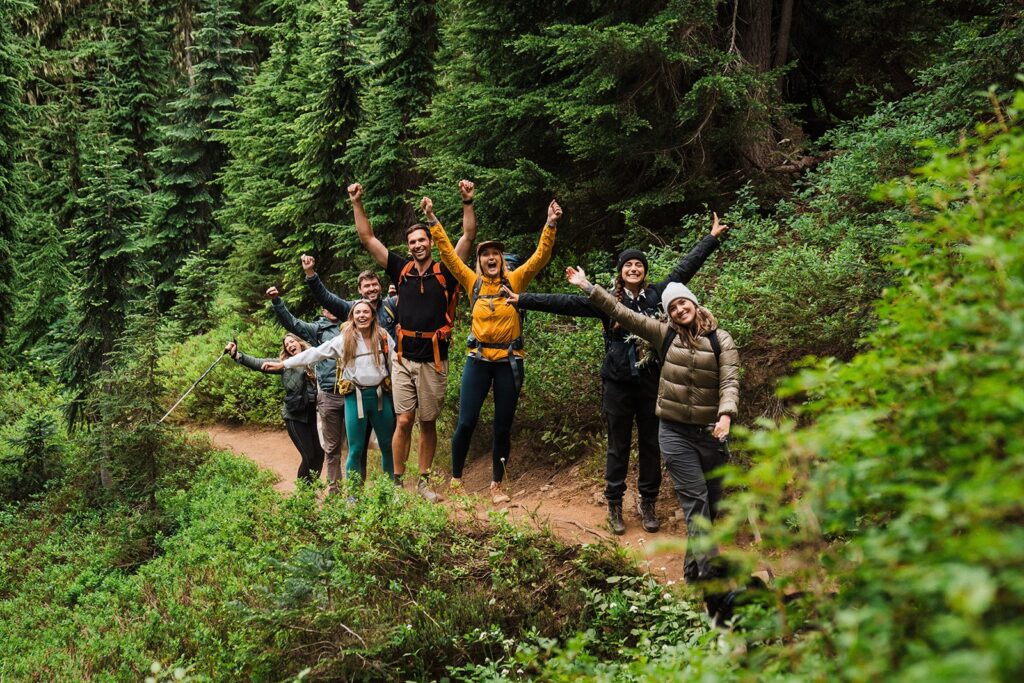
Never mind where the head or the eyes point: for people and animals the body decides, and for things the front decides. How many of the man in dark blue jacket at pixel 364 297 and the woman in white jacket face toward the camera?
2

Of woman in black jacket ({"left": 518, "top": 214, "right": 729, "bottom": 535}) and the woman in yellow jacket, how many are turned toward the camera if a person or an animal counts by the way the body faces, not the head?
2

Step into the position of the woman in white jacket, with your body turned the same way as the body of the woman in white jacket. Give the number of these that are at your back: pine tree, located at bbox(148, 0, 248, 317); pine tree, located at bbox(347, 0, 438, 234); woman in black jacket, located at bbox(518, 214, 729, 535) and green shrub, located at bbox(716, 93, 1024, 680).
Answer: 2

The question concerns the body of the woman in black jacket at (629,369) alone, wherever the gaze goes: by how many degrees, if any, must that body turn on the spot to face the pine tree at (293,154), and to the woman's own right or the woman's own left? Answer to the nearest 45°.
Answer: approximately 135° to the woman's own right

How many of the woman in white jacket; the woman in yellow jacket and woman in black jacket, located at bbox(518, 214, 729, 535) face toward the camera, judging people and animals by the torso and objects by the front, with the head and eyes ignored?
3

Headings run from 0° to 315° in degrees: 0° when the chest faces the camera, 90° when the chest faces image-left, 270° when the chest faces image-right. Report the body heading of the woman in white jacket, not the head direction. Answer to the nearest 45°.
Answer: approximately 0°
